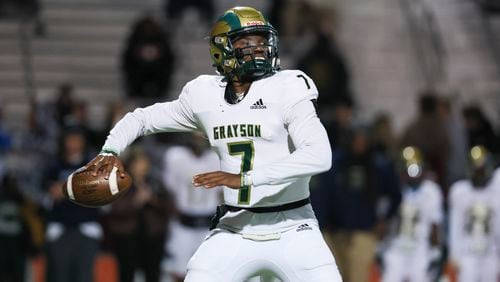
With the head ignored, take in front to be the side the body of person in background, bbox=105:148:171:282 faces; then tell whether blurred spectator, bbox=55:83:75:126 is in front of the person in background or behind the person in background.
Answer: behind

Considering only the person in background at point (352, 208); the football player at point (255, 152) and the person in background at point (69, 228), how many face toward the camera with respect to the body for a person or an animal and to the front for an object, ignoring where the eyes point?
3

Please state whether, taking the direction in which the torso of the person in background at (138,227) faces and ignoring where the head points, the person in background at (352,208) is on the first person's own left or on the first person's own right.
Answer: on the first person's own left

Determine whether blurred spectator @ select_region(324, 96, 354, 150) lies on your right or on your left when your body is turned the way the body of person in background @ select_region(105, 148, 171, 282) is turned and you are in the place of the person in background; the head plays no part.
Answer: on your left

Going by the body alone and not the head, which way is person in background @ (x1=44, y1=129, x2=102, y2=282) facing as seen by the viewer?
toward the camera

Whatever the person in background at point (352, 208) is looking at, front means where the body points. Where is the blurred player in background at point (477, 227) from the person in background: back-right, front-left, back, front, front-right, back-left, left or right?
left

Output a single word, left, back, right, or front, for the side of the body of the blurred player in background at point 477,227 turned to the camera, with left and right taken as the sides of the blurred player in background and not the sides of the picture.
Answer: front

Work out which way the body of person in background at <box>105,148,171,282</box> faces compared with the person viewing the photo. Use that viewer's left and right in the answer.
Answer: facing the viewer

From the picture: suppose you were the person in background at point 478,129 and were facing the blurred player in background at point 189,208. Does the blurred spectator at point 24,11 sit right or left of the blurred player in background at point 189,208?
right

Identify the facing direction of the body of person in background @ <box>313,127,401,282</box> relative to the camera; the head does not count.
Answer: toward the camera

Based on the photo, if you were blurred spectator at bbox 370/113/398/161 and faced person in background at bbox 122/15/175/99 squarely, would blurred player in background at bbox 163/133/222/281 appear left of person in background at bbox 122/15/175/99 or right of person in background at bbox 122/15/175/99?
left
